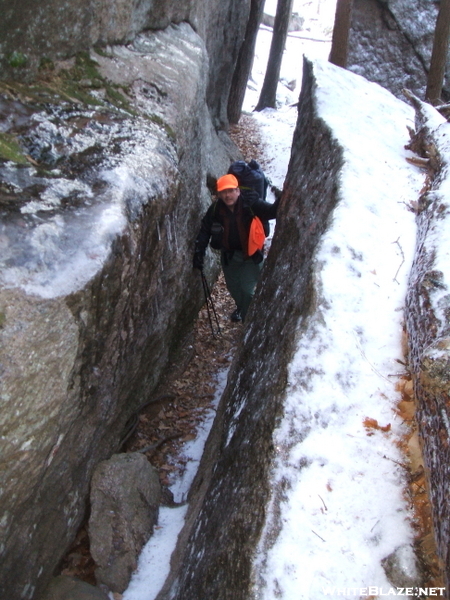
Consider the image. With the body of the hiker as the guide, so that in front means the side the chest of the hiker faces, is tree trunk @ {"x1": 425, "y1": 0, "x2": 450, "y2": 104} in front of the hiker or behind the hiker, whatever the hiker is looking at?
behind

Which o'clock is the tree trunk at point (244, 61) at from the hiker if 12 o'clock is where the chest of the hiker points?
The tree trunk is roughly at 6 o'clock from the hiker.

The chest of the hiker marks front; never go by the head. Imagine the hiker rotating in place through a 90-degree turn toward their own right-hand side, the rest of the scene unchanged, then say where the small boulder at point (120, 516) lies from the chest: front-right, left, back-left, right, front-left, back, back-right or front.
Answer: left

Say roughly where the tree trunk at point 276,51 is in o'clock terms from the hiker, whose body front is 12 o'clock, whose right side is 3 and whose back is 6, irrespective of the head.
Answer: The tree trunk is roughly at 6 o'clock from the hiker.

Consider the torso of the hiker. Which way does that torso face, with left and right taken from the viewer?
facing the viewer
